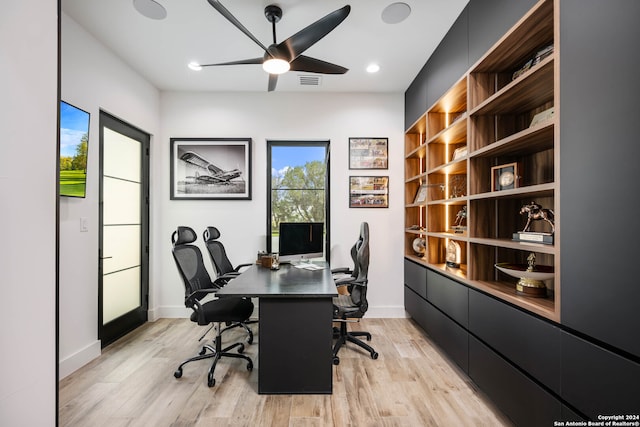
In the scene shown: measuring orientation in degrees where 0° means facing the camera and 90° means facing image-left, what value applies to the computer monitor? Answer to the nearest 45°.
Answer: approximately 315°

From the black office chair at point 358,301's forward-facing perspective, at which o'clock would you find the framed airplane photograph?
The framed airplane photograph is roughly at 1 o'clock from the black office chair.

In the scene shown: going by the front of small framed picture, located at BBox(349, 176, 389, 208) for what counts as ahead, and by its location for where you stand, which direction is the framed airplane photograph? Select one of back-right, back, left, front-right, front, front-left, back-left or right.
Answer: right

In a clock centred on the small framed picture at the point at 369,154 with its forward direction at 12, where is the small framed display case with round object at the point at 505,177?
the small framed display case with round object at the point at 505,177 is roughly at 11 o'clock from the small framed picture at the point at 369,154.

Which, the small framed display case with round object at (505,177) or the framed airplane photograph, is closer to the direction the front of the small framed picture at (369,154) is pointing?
the small framed display case with round object

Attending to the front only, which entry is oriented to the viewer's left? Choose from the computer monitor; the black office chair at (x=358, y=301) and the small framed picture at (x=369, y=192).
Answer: the black office chair

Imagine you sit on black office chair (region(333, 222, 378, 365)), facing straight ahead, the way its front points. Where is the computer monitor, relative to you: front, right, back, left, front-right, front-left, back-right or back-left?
front-right

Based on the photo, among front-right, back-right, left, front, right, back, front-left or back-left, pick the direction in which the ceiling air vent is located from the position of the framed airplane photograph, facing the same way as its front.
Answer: front-left

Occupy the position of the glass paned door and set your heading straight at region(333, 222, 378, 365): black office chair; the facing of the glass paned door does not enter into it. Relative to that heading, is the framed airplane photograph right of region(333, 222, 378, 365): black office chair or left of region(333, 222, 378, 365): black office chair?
left

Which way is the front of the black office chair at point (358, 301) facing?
to the viewer's left

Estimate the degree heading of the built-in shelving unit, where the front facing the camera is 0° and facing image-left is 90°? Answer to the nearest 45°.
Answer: approximately 45°

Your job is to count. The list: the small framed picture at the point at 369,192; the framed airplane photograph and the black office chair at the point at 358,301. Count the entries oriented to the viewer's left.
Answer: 1

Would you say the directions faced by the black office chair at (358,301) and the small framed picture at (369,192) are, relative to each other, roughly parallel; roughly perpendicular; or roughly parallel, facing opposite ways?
roughly perpendicular

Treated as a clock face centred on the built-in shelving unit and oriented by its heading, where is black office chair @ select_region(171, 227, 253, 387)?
The black office chair is roughly at 1 o'clock from the built-in shelving unit.
